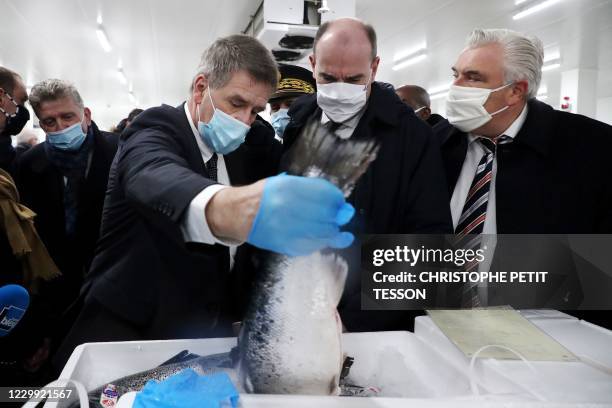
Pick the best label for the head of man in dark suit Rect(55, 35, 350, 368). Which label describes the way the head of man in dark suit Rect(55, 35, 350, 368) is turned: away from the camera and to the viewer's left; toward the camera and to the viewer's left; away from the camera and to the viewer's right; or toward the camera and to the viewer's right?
toward the camera and to the viewer's right

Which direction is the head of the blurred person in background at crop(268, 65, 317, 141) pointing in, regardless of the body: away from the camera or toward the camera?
toward the camera

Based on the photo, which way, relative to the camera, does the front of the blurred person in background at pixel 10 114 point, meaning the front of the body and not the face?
to the viewer's right

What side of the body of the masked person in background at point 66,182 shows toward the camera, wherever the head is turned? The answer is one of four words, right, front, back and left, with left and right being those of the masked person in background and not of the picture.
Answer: front

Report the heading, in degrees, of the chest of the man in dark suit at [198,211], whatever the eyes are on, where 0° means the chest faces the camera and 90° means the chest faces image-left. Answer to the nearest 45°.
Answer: approximately 315°

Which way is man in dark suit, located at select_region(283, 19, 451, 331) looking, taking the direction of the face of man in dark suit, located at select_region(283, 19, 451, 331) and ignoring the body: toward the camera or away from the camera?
toward the camera

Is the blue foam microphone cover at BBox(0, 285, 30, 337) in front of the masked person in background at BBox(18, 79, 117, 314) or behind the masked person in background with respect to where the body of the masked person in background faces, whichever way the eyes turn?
in front

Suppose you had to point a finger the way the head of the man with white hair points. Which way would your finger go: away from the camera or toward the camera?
toward the camera

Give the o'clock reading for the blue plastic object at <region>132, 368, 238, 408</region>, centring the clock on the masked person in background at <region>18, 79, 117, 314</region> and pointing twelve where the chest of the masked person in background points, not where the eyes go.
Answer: The blue plastic object is roughly at 12 o'clock from the masked person in background.

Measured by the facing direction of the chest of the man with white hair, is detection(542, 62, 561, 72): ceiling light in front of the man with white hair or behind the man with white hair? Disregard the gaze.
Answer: behind
